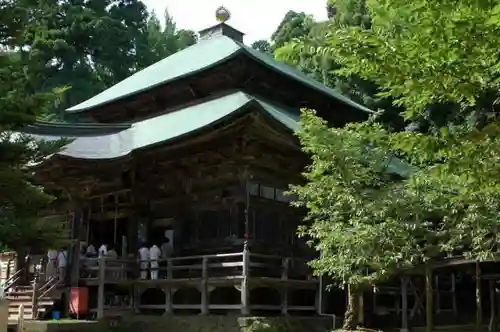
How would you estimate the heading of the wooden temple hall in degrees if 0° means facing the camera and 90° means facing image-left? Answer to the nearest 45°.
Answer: approximately 45°

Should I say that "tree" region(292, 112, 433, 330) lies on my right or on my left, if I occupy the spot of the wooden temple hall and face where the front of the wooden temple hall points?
on my left

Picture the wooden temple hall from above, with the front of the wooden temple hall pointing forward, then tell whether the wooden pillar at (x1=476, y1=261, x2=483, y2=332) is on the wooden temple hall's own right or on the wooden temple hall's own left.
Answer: on the wooden temple hall's own left

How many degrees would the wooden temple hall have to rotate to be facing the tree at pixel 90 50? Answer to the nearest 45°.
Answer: approximately 135° to its right

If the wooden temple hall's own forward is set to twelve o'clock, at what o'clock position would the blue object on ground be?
The blue object on ground is roughly at 1 o'clock from the wooden temple hall.
